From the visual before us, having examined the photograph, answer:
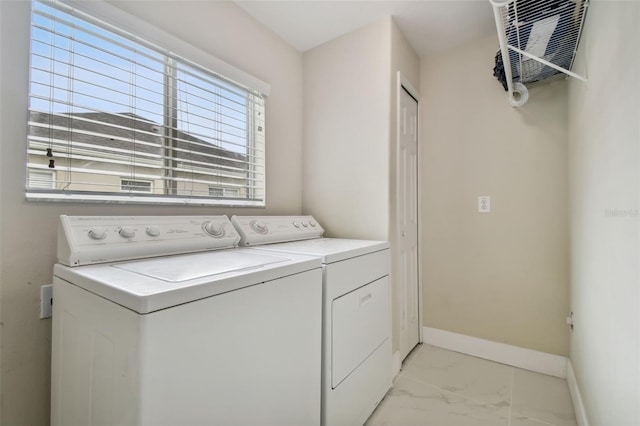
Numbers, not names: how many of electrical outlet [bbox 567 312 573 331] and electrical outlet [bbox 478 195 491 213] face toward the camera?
1

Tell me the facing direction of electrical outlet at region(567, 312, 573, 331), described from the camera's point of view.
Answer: facing to the left of the viewer

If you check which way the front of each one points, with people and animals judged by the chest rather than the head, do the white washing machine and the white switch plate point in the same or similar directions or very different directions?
same or similar directions

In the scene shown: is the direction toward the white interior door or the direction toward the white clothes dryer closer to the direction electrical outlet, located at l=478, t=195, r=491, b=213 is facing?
the white clothes dryer

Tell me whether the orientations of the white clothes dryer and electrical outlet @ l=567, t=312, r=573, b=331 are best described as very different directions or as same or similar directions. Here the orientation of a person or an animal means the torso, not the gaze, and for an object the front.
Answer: very different directions

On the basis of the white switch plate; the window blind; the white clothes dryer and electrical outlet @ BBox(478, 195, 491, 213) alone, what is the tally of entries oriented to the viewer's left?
0

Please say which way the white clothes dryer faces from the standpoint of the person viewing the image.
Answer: facing the viewer and to the right of the viewer

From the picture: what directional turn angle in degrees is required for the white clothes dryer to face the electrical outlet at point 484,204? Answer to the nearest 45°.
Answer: approximately 90° to its left

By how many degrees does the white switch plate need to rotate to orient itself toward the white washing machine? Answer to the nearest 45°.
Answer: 0° — it already faces it

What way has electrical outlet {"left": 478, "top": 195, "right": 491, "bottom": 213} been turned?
toward the camera

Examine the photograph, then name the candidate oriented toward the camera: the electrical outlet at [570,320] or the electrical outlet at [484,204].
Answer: the electrical outlet at [484,204]

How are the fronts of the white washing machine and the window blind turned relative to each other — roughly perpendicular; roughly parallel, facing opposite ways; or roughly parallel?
roughly parallel

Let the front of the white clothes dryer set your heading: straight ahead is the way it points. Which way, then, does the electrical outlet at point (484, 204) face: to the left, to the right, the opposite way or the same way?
to the right
